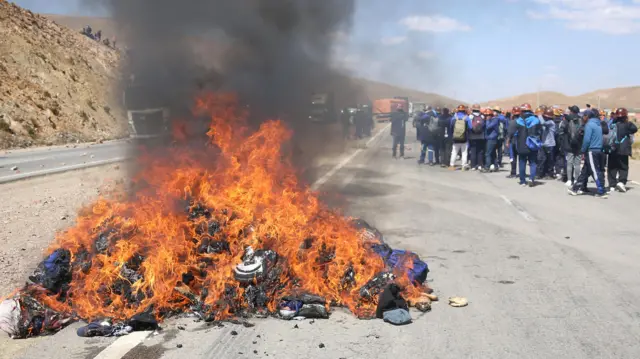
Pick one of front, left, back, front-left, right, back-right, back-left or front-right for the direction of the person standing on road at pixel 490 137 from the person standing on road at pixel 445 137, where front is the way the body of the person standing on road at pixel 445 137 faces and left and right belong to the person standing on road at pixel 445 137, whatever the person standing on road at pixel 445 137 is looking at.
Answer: back-right

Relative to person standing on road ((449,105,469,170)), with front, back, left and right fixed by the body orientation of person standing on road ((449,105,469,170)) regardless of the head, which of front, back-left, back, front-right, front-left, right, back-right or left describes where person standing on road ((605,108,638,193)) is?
back-right

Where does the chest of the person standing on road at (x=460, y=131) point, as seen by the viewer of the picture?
away from the camera

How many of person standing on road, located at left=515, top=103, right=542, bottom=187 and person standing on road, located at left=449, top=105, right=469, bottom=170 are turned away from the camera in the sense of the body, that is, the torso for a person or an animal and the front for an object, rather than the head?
2

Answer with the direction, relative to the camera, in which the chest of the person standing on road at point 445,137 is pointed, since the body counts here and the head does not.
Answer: away from the camera

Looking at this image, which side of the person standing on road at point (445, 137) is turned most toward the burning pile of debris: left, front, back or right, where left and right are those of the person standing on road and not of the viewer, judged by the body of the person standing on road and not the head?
back

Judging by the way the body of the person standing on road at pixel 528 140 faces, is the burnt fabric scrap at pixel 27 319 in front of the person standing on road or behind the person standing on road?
behind

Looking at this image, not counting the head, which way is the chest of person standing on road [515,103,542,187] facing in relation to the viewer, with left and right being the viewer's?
facing away from the viewer

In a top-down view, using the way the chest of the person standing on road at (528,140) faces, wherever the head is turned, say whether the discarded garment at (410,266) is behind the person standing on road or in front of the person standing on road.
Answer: behind
